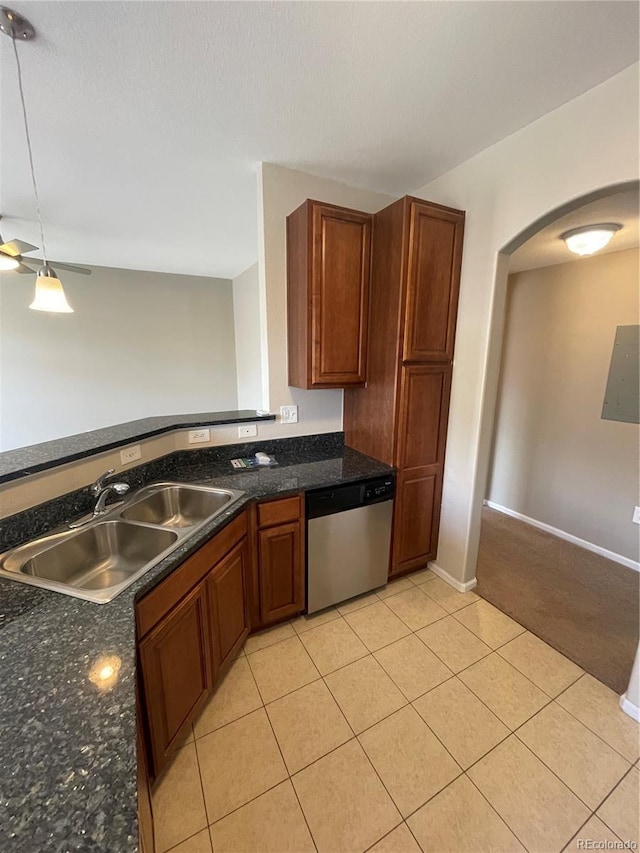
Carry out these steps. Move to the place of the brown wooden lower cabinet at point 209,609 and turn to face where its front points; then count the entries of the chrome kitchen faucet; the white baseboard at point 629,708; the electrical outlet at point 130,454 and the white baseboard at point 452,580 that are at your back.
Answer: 2

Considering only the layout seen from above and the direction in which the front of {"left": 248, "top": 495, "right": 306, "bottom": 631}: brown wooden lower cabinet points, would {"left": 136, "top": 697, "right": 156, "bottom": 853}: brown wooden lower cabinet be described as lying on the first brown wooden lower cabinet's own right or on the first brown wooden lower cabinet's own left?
on the first brown wooden lower cabinet's own right

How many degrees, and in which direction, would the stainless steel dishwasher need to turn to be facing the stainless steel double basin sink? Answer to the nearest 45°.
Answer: approximately 90° to its right

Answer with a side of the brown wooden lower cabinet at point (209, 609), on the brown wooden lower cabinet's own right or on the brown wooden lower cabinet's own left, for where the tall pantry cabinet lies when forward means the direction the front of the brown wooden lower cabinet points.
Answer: on the brown wooden lower cabinet's own left

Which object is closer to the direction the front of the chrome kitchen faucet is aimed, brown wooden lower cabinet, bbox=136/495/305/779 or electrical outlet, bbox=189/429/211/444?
the brown wooden lower cabinet

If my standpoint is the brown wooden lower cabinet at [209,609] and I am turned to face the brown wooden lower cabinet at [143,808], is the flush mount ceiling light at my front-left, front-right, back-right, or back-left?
back-left

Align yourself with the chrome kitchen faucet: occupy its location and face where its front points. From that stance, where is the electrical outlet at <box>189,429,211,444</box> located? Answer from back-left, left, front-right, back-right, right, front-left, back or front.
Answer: left

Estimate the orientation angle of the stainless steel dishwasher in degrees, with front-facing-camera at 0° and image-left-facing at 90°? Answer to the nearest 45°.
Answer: approximately 315°

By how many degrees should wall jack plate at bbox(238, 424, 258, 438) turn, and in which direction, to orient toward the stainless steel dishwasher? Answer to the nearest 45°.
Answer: approximately 45° to its left
